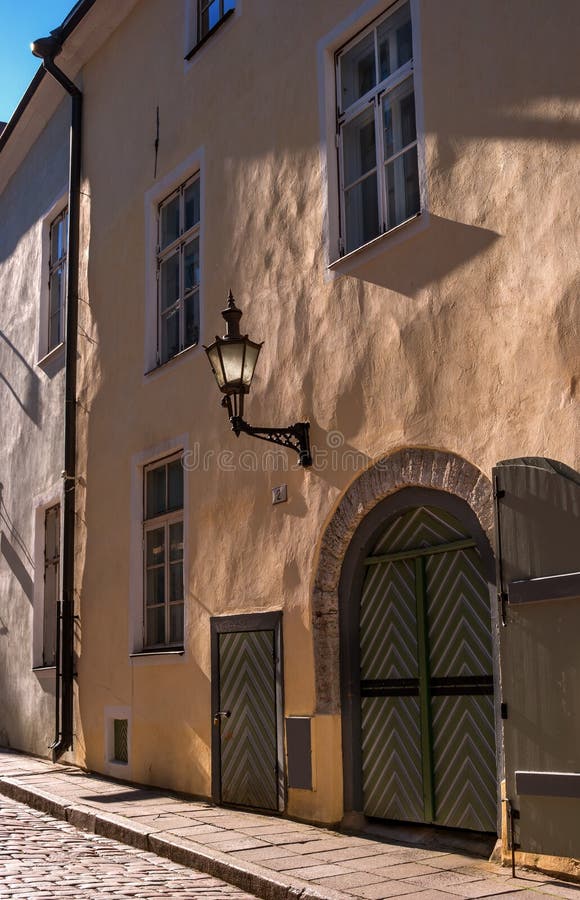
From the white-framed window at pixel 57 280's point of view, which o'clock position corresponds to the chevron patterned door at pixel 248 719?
The chevron patterned door is roughly at 10 o'clock from the white-framed window.

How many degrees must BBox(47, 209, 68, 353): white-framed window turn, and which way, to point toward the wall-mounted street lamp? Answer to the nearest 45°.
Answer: approximately 45° to its left

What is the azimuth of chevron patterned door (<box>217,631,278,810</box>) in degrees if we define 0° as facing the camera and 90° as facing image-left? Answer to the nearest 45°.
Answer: approximately 45°

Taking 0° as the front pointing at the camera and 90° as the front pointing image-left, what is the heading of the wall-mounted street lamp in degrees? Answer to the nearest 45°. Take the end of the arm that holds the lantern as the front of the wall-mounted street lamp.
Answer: approximately 90°

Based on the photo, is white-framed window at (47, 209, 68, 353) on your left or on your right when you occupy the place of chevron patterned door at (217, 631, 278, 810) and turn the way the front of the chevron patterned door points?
on your right

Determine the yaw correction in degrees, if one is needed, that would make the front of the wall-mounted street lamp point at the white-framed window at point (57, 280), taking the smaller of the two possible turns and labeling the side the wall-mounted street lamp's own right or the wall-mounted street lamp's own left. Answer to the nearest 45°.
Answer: approximately 90° to the wall-mounted street lamp's own right

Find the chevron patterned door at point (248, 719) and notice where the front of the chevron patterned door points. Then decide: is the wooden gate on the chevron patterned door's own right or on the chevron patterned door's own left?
on the chevron patterned door's own left

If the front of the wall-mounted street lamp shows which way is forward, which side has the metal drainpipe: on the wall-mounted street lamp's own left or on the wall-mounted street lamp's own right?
on the wall-mounted street lamp's own right
